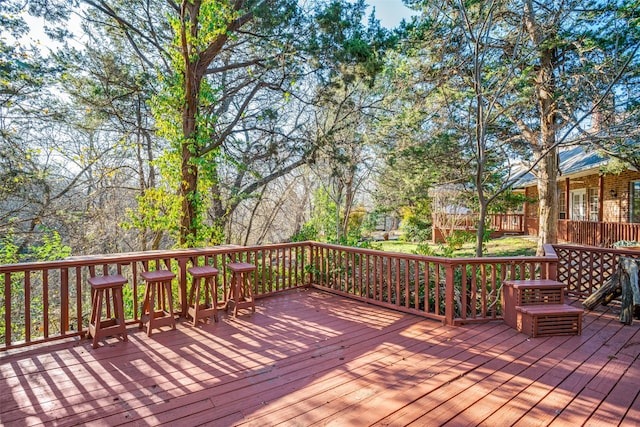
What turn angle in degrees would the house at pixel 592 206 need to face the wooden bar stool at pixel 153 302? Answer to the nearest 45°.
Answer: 0° — it already faces it

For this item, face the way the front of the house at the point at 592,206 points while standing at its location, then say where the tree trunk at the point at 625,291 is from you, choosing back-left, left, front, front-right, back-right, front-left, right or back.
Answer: front-left

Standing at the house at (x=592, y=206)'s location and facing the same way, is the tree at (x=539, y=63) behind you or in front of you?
in front

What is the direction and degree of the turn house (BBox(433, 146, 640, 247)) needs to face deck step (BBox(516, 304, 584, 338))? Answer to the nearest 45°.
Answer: approximately 45° to its left

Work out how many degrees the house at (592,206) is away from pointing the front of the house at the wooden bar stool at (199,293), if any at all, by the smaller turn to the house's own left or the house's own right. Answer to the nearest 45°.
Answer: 0° — it already faces it

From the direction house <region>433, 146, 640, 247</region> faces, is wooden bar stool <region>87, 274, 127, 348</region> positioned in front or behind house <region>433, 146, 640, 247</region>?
in front

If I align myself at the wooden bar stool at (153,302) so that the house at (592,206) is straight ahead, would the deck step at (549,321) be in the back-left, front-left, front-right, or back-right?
front-right

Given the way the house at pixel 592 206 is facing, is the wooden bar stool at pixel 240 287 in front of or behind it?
in front
